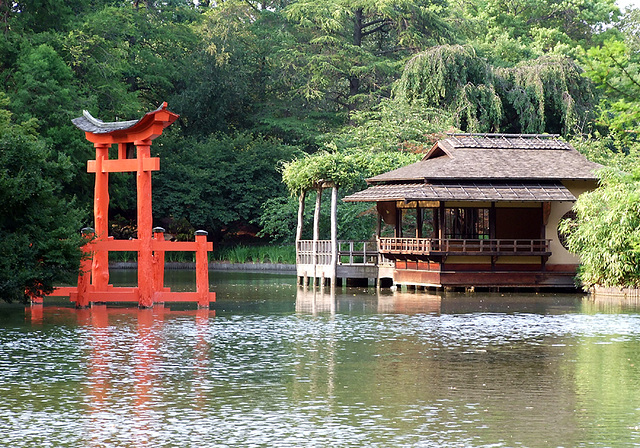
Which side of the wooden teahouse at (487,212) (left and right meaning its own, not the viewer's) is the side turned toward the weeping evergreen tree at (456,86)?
back

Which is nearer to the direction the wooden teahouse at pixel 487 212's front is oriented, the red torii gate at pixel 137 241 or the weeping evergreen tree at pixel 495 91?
the red torii gate

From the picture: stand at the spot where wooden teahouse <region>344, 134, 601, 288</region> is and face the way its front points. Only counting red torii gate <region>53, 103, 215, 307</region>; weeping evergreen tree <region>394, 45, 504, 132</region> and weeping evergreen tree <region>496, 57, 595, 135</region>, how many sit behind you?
2

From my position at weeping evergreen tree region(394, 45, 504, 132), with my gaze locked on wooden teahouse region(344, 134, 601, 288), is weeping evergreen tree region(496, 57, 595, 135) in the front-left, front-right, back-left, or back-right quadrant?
back-left

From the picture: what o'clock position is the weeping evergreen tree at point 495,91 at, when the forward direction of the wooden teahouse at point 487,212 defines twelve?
The weeping evergreen tree is roughly at 6 o'clock from the wooden teahouse.

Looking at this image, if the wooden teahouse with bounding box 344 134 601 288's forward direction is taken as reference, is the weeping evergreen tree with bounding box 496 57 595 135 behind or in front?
behind

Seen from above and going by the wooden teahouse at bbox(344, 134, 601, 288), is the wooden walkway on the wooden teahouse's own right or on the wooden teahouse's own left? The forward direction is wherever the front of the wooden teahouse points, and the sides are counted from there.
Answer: on the wooden teahouse's own right

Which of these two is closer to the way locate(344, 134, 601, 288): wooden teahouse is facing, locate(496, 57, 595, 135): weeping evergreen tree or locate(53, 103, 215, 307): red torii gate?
the red torii gate

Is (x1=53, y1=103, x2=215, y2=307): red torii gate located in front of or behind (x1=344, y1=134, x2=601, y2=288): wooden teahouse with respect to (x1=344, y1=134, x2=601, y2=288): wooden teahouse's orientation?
in front

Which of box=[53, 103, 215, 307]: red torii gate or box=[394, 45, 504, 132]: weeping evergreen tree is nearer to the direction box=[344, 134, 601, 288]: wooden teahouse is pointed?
the red torii gate

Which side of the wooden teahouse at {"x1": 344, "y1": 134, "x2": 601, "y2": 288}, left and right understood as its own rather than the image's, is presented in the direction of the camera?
front
